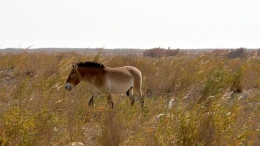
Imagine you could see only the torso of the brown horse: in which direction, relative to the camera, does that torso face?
to the viewer's left
